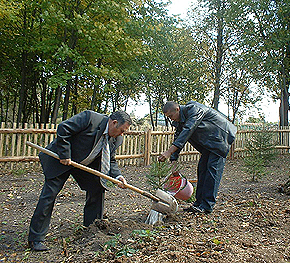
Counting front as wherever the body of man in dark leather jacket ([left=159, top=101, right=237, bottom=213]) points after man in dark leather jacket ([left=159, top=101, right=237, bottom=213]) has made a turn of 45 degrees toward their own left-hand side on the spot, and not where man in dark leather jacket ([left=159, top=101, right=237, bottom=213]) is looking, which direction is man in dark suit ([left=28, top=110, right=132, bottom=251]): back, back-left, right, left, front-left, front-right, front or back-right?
front

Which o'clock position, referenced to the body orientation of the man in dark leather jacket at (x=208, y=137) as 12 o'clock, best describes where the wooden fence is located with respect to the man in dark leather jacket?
The wooden fence is roughly at 2 o'clock from the man in dark leather jacket.

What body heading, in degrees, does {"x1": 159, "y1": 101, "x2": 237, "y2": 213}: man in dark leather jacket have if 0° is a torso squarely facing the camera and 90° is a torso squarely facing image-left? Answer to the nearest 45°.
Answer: approximately 90°
